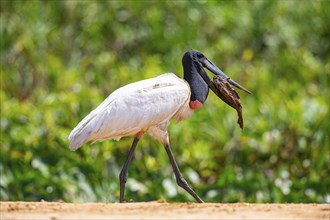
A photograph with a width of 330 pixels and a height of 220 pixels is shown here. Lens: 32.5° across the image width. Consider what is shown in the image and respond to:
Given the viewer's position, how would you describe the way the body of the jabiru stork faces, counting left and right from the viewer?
facing to the right of the viewer
